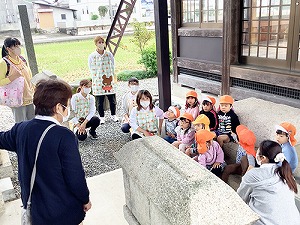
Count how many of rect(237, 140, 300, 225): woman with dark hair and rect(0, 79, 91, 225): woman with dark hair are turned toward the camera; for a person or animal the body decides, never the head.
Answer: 0

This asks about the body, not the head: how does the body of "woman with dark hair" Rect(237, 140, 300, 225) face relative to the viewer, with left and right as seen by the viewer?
facing away from the viewer and to the left of the viewer

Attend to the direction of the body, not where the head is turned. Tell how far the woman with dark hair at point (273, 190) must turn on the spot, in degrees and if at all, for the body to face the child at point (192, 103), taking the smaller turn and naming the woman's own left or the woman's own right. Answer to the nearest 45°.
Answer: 0° — they already face them

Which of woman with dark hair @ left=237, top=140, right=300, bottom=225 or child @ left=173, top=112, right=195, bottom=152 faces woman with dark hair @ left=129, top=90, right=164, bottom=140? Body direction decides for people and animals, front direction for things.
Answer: woman with dark hair @ left=237, top=140, right=300, bottom=225

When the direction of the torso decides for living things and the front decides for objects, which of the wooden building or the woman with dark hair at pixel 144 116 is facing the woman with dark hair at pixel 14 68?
the wooden building

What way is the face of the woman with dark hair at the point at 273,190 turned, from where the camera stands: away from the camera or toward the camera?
away from the camera

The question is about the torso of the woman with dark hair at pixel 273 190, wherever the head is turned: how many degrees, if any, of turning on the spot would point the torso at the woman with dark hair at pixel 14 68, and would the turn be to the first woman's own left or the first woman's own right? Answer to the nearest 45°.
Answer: approximately 45° to the first woman's own left

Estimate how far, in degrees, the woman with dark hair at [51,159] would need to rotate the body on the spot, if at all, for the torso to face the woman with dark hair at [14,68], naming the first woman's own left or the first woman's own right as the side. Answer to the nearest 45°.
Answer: approximately 45° to the first woman's own left

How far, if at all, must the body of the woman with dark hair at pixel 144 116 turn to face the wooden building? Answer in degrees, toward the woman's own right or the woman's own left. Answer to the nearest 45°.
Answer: approximately 135° to the woman's own left

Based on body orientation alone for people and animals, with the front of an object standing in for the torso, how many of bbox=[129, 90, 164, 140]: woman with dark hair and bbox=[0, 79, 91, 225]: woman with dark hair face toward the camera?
1

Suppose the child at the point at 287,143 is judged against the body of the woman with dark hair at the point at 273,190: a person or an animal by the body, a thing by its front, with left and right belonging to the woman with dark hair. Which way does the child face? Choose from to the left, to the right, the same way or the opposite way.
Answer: to the left
